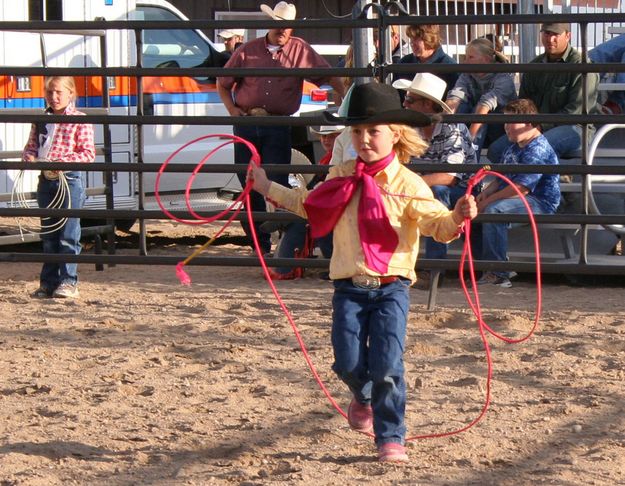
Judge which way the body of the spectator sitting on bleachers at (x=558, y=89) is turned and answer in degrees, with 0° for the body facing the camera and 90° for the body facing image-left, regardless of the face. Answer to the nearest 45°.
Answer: approximately 45°

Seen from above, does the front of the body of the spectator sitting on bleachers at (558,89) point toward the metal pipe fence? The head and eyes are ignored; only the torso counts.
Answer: yes

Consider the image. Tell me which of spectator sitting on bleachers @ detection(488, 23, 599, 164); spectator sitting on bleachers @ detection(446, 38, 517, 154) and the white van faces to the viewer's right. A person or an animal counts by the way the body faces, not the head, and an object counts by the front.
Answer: the white van

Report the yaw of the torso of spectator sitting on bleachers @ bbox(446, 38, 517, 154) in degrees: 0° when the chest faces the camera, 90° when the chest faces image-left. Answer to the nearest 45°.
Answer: approximately 45°

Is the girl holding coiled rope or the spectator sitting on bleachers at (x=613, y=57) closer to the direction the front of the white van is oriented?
the spectator sitting on bleachers

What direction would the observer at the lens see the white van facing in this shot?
facing to the right of the viewer

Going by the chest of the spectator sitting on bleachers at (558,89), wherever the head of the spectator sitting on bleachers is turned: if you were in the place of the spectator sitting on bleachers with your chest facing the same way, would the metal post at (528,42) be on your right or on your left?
on your right

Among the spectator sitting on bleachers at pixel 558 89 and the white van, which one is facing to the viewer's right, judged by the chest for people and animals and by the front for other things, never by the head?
the white van
